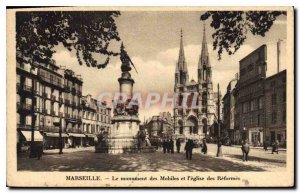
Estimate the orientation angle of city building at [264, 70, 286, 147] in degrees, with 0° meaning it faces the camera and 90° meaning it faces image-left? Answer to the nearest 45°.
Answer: approximately 45°

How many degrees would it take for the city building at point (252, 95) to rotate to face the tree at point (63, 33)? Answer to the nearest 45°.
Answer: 0° — it already faces it

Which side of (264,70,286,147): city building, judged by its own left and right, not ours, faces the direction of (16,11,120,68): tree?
front
